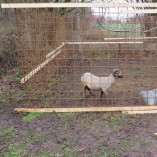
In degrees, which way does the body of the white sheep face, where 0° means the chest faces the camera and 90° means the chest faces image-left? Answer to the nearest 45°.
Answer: approximately 270°

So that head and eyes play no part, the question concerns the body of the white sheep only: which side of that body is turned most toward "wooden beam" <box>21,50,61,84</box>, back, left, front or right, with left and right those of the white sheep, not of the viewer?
back
